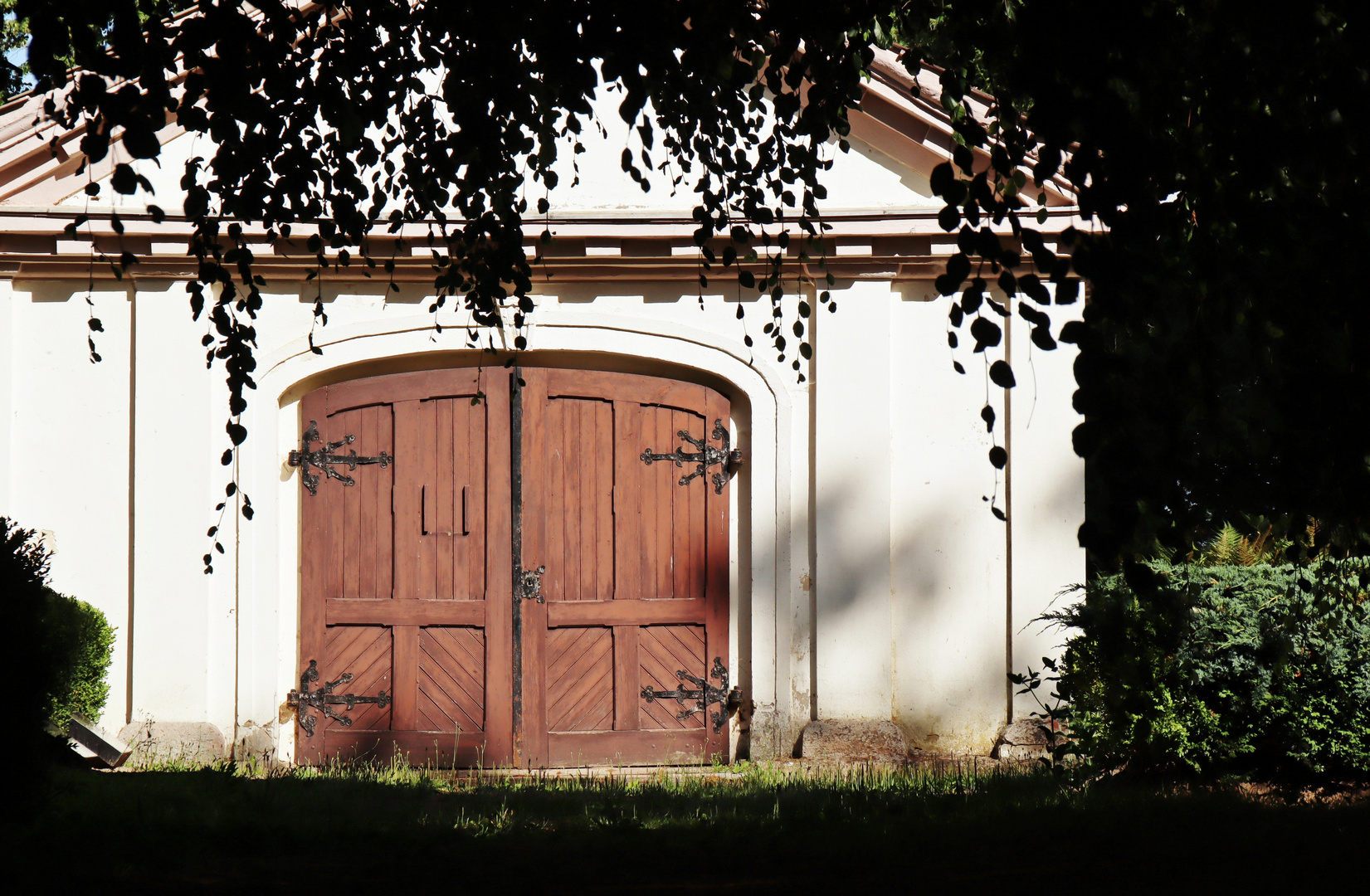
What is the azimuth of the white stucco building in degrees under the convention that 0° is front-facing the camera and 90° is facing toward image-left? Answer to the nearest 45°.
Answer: approximately 0°

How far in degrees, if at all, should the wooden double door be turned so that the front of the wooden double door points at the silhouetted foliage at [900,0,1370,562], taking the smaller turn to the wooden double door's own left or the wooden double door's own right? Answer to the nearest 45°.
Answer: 0° — it already faces it

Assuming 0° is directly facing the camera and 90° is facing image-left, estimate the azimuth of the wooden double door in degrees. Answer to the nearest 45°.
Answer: approximately 0°

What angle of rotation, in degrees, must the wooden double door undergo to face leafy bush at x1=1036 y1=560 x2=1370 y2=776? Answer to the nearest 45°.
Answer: approximately 45° to its left

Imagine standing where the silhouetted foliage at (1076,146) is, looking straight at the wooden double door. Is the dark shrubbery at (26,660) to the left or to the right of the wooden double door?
left
